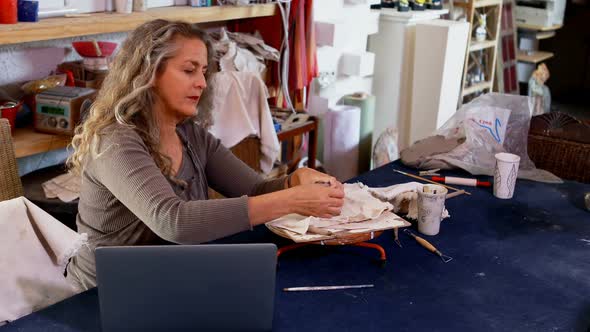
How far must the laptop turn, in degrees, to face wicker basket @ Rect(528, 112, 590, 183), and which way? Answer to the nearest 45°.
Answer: approximately 45° to its right

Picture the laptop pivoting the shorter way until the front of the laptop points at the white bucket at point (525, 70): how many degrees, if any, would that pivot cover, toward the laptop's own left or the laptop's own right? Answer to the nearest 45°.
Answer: approximately 45° to the laptop's own right

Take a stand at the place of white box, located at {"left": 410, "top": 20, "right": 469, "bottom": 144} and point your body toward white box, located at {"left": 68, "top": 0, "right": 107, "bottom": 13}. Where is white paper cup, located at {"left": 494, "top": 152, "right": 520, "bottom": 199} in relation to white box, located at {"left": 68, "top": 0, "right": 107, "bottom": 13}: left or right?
left

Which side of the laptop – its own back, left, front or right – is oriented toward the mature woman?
front

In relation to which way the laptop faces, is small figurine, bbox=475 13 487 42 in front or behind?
in front

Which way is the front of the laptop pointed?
away from the camera
